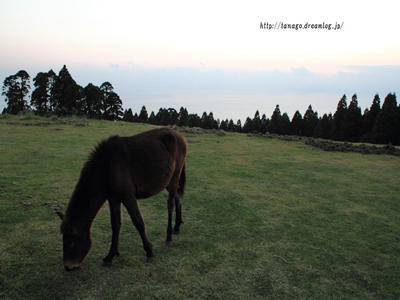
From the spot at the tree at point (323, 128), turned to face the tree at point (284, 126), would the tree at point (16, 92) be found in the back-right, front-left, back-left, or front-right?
front-left

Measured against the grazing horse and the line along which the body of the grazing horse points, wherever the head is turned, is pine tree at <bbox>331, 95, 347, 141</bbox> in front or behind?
behind

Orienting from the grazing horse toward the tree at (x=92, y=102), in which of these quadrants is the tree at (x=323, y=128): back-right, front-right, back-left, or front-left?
front-right

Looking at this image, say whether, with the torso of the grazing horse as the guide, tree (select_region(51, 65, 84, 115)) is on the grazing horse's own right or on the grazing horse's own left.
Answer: on the grazing horse's own right

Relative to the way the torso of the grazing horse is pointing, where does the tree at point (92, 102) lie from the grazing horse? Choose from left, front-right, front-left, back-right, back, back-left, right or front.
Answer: back-right

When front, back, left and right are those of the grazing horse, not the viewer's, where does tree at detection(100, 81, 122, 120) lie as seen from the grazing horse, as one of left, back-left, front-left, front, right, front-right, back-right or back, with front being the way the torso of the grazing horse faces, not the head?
back-right

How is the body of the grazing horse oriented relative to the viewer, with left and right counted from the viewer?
facing the viewer and to the left of the viewer

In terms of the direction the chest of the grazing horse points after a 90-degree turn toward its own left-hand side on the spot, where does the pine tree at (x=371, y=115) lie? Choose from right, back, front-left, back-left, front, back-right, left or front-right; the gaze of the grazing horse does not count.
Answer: left

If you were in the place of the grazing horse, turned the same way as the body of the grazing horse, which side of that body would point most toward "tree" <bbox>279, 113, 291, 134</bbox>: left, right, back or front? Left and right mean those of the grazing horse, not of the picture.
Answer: back

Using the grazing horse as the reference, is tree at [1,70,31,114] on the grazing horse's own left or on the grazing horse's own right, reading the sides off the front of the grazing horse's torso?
on the grazing horse's own right

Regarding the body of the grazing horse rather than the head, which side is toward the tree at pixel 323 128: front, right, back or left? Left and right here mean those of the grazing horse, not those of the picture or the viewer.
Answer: back

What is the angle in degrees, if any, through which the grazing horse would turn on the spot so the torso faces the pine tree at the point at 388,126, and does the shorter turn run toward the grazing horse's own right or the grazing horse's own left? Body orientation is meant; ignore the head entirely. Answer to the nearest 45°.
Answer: approximately 180°

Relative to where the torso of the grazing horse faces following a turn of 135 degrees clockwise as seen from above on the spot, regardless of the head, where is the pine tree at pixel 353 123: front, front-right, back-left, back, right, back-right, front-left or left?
front-right

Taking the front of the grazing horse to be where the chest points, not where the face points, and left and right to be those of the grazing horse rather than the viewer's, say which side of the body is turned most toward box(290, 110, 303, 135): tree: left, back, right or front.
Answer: back
